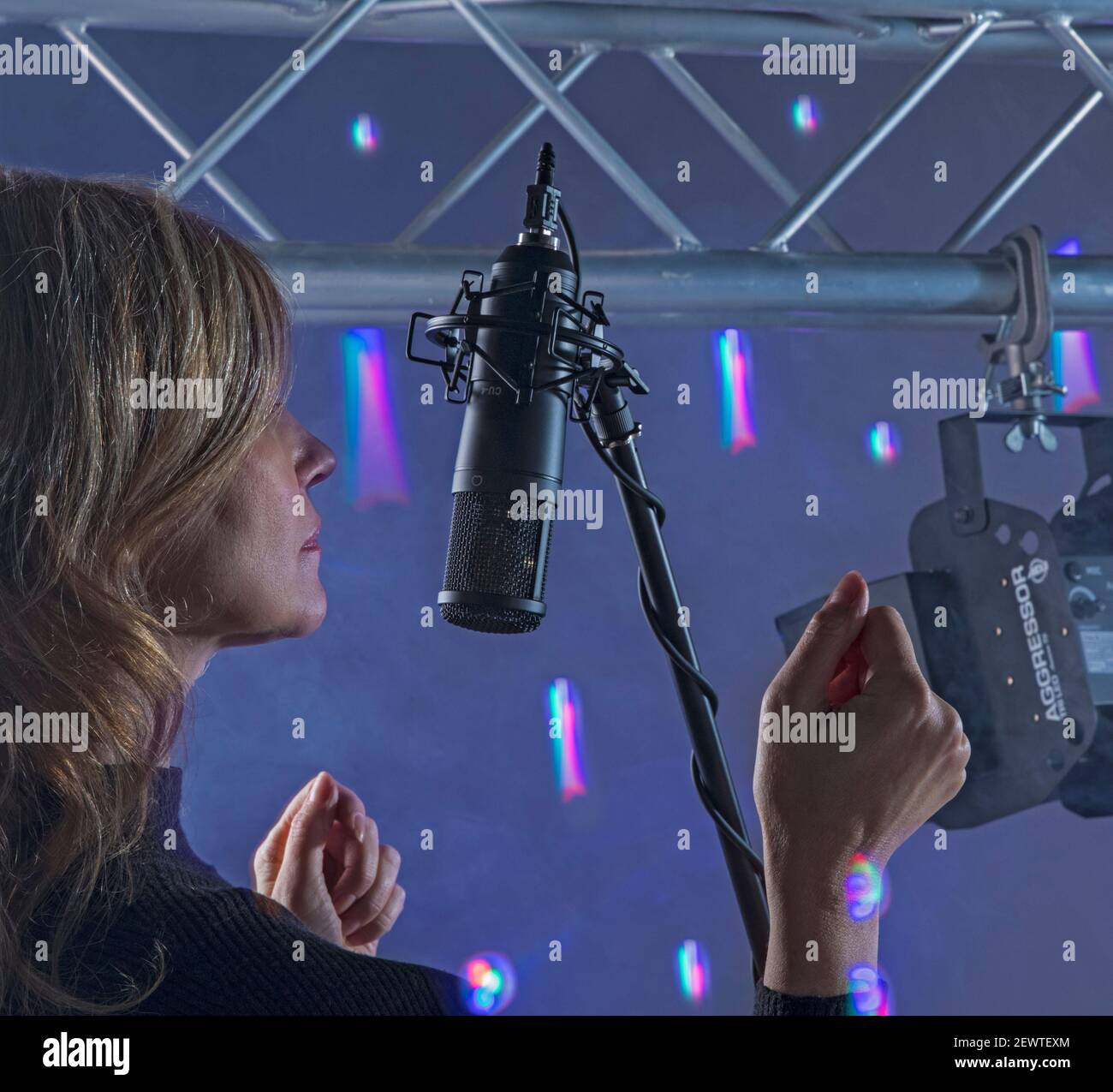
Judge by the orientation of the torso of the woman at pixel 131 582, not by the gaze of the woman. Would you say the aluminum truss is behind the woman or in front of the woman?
in front

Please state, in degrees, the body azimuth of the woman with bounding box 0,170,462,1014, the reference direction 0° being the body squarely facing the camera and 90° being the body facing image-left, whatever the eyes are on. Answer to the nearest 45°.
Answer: approximately 225°
